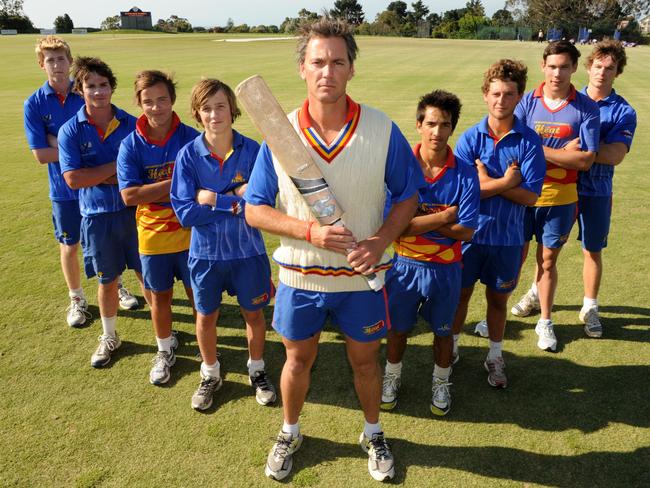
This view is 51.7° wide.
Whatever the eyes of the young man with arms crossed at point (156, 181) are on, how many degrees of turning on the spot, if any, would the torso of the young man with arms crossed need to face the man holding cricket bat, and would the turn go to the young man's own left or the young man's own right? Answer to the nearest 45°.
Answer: approximately 45° to the young man's own left

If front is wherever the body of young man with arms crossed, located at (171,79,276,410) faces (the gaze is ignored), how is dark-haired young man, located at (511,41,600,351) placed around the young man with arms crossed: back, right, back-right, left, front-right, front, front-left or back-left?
left

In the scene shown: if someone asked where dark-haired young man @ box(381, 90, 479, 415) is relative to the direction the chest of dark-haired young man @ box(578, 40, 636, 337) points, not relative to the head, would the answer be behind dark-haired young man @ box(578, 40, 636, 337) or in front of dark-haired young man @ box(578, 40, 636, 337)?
in front

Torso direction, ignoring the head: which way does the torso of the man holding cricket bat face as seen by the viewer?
toward the camera

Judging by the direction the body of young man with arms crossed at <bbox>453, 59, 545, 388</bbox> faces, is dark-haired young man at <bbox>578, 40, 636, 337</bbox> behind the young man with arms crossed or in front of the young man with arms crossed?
behind

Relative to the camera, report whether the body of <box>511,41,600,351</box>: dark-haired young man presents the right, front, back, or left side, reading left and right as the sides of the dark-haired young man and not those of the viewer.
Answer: front

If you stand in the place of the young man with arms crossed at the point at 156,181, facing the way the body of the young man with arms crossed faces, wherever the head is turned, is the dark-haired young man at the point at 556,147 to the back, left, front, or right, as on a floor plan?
left

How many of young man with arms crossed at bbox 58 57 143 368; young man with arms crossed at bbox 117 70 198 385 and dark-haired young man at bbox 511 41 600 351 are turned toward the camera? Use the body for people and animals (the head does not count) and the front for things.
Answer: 3

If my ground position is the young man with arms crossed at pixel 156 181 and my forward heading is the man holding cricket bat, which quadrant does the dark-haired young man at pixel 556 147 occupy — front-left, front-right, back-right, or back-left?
front-left

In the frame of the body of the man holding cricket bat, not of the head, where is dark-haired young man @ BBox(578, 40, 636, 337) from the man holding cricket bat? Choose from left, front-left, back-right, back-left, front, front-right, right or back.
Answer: back-left

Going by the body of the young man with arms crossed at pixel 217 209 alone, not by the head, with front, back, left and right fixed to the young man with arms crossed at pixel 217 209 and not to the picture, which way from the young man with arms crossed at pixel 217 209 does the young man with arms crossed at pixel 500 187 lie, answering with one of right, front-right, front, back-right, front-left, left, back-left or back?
left

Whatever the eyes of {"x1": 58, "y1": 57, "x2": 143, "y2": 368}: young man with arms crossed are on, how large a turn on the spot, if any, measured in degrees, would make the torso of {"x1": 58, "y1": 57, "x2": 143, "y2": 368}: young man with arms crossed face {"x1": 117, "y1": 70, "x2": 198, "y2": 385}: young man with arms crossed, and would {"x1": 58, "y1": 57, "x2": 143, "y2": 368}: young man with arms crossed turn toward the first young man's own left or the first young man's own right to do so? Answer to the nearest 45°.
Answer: approximately 45° to the first young man's own left

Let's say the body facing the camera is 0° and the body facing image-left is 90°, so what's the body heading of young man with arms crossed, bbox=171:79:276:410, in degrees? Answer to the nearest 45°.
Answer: approximately 0°

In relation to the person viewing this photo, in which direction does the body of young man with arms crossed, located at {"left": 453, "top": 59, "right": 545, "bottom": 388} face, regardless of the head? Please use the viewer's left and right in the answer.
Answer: facing the viewer

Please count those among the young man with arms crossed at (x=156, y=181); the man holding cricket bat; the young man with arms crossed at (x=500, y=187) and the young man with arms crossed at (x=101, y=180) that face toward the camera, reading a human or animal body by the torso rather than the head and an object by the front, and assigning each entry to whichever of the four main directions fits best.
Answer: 4

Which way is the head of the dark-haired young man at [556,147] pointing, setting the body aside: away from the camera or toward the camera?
toward the camera

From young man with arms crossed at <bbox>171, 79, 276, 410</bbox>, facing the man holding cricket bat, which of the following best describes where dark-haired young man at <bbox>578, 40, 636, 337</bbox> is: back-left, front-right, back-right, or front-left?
front-left

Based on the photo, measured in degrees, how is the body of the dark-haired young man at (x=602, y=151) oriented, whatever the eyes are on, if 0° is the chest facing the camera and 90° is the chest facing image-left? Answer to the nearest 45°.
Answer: approximately 45°

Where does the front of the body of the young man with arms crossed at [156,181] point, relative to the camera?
toward the camera
